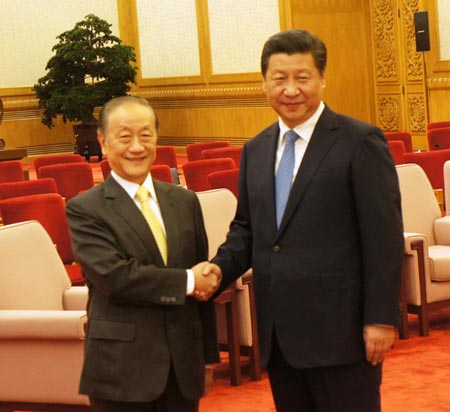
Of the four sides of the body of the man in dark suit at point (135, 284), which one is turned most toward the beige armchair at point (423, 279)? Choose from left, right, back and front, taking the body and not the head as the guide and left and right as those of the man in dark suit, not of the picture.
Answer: left

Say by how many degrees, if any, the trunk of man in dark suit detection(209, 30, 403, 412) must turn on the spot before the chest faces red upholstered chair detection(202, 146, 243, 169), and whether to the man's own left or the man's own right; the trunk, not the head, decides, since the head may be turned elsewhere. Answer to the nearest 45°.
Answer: approximately 135° to the man's own right

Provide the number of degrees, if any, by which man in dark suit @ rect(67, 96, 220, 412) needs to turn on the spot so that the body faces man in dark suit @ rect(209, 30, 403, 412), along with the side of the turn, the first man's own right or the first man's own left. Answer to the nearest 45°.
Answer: approximately 45° to the first man's own left

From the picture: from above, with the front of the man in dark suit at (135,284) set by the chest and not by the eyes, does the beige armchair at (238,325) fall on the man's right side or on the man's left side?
on the man's left side

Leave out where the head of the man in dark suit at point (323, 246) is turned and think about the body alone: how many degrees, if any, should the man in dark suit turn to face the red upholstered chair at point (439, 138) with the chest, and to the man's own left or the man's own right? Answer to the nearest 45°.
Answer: approximately 135° to the man's own right

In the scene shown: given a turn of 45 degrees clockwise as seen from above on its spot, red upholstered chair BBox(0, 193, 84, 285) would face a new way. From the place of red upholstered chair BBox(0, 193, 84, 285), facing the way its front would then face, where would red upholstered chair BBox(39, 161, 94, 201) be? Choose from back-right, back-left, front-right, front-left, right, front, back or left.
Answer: back

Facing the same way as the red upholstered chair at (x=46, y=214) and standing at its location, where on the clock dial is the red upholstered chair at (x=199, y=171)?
the red upholstered chair at (x=199, y=171) is roughly at 9 o'clock from the red upholstered chair at (x=46, y=214).

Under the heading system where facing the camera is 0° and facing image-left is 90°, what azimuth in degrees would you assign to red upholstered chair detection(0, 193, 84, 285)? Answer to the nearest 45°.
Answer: approximately 315°

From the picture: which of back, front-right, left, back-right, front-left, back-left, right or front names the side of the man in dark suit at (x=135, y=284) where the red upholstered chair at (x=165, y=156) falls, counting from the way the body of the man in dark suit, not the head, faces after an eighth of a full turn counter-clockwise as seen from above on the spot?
left

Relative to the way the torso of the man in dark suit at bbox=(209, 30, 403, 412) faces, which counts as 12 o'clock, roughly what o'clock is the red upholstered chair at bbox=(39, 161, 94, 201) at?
The red upholstered chair is roughly at 4 o'clock from the man in dark suit.
